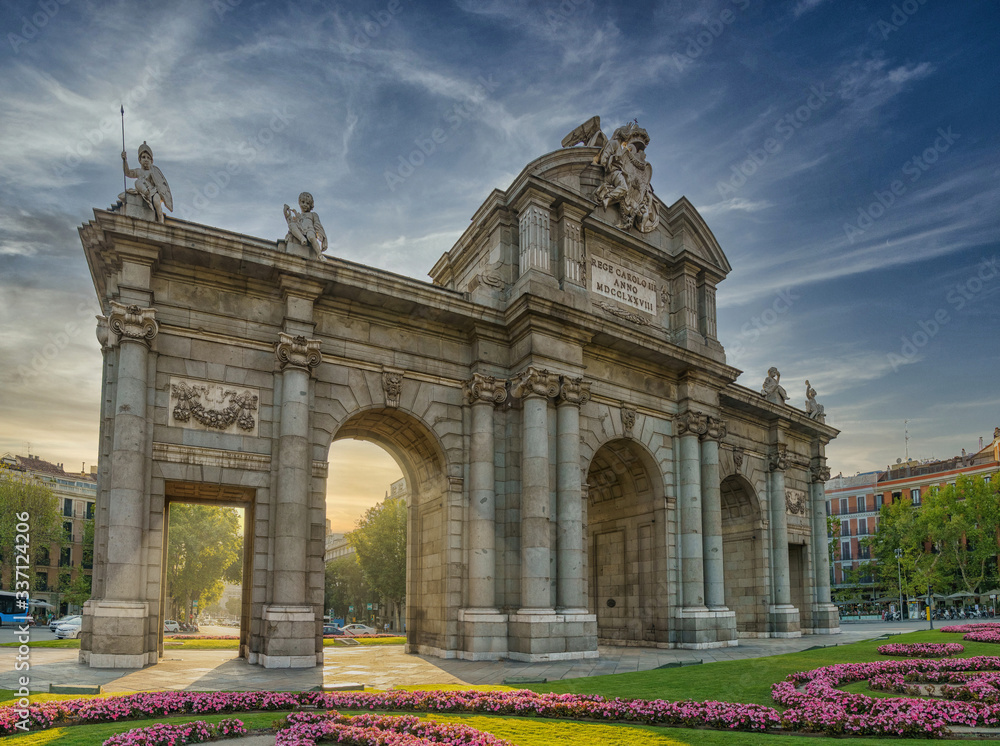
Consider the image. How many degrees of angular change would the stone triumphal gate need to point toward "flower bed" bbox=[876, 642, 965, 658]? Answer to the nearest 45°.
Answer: approximately 45° to its left
